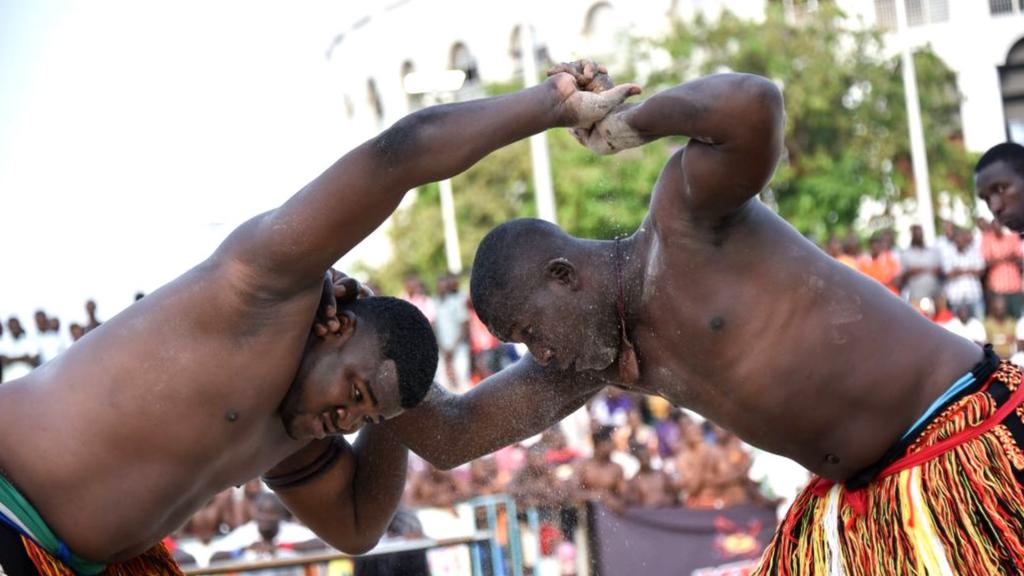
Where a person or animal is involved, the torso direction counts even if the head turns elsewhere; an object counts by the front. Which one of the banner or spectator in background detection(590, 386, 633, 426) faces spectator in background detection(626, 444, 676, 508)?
spectator in background detection(590, 386, 633, 426)

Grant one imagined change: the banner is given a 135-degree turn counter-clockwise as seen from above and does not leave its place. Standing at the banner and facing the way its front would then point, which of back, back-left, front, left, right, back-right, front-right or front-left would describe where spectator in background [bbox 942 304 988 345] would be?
front

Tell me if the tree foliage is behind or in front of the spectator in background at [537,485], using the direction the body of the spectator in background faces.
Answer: behind

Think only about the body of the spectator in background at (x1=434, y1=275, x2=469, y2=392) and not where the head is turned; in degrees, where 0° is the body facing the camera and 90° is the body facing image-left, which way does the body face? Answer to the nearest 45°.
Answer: approximately 0°

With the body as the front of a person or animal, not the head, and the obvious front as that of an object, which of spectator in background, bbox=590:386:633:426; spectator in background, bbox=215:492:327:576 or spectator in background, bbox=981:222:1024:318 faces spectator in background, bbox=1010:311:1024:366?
spectator in background, bbox=981:222:1024:318

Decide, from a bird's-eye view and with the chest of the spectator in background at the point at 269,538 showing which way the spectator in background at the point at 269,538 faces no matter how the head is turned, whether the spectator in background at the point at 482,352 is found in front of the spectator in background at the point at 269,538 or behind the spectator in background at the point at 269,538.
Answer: behind

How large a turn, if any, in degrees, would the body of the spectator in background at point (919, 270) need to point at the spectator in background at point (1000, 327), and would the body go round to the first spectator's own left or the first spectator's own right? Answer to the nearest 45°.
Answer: approximately 90° to the first spectator's own left

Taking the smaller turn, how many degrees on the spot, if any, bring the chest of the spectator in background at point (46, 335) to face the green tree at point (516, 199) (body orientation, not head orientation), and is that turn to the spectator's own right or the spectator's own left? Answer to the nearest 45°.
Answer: approximately 135° to the spectator's own left

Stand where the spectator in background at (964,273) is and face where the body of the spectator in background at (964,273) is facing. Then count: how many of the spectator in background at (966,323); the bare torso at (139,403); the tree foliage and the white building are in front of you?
2

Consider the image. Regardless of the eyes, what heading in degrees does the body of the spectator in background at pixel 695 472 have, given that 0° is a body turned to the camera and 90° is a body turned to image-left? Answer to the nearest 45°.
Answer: approximately 0°
